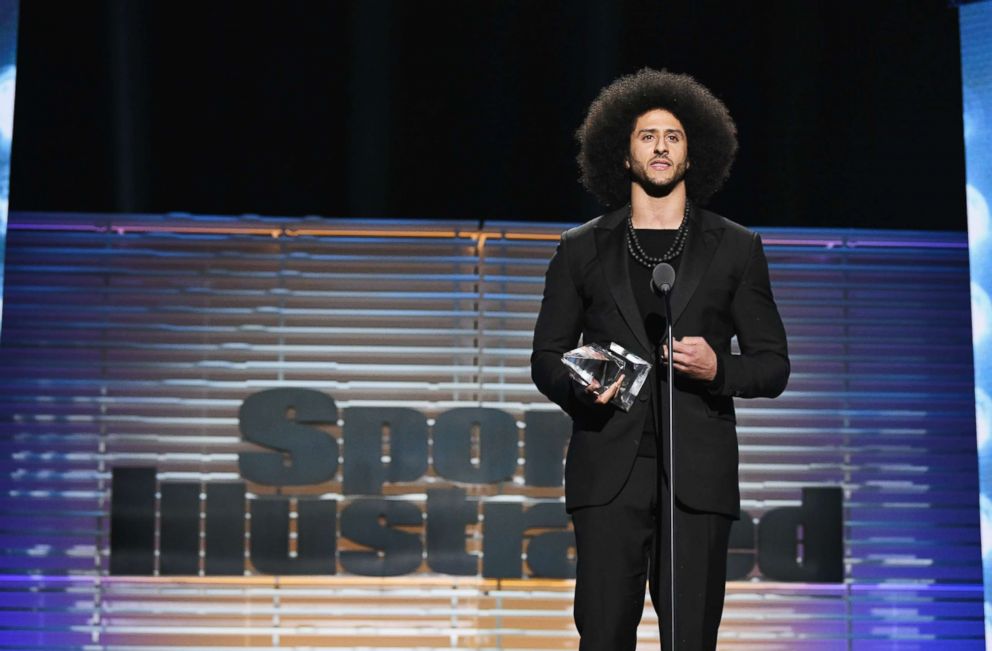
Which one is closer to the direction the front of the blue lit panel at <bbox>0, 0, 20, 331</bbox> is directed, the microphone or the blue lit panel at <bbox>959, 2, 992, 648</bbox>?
the microphone

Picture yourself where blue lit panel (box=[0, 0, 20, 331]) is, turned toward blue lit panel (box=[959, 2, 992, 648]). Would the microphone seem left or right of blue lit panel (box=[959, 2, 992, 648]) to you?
right

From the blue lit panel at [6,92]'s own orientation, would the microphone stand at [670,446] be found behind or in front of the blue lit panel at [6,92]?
in front

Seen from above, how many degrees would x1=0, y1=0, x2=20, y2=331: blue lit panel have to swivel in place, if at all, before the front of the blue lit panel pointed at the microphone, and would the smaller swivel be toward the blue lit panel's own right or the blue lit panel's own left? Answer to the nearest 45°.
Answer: approximately 45° to the blue lit panel's own left

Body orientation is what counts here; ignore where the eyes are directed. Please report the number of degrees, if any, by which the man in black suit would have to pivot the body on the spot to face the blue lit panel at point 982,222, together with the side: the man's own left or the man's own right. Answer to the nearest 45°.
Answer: approximately 135° to the man's own left

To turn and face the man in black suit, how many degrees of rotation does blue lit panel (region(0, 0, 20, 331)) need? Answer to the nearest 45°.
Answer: approximately 45° to its left

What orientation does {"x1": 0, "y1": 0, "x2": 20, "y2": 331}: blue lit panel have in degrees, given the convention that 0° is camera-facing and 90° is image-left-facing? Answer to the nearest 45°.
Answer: approximately 0°

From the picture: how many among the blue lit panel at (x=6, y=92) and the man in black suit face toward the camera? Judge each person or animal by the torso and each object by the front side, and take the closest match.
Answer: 2

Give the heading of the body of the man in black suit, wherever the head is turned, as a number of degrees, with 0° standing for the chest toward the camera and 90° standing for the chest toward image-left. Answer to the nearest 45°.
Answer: approximately 0°
